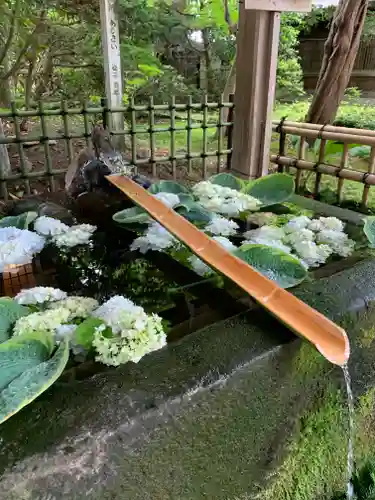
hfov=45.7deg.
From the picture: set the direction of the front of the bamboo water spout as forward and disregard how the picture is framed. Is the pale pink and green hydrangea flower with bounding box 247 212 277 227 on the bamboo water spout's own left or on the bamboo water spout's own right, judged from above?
on the bamboo water spout's own left

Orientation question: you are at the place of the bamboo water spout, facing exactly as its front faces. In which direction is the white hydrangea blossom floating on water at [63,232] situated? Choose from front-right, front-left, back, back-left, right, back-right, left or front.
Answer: back

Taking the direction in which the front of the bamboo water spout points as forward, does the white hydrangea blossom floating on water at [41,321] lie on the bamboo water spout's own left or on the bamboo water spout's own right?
on the bamboo water spout's own right

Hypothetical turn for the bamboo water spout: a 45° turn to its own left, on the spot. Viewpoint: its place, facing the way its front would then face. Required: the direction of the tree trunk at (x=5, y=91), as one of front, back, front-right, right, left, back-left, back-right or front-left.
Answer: back-left

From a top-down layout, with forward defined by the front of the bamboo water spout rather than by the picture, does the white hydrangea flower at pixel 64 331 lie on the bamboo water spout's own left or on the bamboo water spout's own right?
on the bamboo water spout's own right

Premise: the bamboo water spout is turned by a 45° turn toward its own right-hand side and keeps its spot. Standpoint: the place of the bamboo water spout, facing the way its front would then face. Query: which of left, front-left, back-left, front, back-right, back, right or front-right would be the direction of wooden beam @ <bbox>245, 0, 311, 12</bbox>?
back

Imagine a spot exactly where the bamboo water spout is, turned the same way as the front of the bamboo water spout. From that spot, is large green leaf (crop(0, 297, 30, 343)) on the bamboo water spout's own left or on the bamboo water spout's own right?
on the bamboo water spout's own right

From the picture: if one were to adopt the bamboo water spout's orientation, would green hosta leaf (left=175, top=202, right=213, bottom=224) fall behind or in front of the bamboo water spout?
behind

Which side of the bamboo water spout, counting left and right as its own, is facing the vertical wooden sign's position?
back

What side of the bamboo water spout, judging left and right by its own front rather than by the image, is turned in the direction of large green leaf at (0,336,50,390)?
right

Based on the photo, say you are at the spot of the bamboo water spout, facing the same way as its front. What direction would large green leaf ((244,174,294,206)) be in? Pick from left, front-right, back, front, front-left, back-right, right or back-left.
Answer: back-left

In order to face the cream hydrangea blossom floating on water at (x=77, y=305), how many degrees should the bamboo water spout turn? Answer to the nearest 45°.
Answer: approximately 135° to its right

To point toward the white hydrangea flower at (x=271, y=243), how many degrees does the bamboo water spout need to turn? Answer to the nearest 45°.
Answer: approximately 135° to its left

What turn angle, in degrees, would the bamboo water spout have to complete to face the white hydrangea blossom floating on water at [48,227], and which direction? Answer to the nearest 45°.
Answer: approximately 180°

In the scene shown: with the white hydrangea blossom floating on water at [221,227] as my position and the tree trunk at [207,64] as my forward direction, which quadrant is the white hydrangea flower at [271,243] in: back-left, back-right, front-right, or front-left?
back-right

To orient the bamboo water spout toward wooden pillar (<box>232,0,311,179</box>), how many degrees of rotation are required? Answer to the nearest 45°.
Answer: approximately 135° to its left

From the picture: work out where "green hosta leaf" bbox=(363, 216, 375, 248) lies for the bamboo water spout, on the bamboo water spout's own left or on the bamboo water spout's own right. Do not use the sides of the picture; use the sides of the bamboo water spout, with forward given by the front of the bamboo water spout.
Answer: on the bamboo water spout's own left

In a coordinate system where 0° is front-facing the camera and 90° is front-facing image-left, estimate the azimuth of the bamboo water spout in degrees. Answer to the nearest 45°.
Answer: approximately 315°
